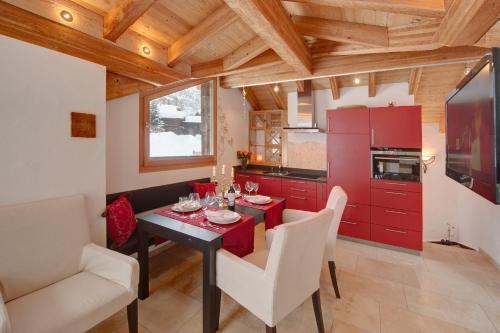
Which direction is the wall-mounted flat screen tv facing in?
to the viewer's left

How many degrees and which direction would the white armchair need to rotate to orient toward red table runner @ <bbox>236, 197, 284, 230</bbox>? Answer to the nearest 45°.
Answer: approximately 45° to its left

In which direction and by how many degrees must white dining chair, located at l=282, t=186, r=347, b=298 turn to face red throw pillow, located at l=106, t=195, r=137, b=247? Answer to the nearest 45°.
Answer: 0° — it already faces it

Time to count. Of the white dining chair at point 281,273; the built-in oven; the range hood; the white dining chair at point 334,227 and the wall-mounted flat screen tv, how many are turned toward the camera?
2

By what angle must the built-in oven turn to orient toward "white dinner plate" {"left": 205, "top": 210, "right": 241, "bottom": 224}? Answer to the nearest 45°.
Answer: approximately 45° to its right

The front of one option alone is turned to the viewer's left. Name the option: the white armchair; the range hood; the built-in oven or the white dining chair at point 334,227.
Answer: the white dining chair

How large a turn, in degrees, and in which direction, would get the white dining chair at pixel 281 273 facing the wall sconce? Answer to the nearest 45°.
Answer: approximately 90° to its right

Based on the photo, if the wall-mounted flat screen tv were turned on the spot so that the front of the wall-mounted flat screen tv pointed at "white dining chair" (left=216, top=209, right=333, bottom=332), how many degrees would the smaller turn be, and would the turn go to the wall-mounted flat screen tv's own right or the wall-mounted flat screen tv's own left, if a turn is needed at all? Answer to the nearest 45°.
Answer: approximately 45° to the wall-mounted flat screen tv's own left

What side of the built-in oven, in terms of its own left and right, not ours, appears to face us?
front

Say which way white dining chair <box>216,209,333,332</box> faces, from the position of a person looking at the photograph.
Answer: facing away from the viewer and to the left of the viewer

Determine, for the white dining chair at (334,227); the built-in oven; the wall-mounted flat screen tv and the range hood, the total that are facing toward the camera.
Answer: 2

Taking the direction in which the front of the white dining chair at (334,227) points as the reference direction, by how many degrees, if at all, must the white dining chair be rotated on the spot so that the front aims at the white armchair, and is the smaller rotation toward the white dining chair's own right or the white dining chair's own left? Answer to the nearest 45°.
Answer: approximately 45° to the white dining chair's own left

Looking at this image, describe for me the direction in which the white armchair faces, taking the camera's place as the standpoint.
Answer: facing the viewer and to the right of the viewer

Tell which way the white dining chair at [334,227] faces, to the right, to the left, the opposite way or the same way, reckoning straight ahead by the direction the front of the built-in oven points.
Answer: to the right

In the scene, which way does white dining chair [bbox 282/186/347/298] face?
to the viewer's left

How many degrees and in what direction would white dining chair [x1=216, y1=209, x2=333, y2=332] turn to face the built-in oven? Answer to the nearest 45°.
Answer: approximately 90° to its right
